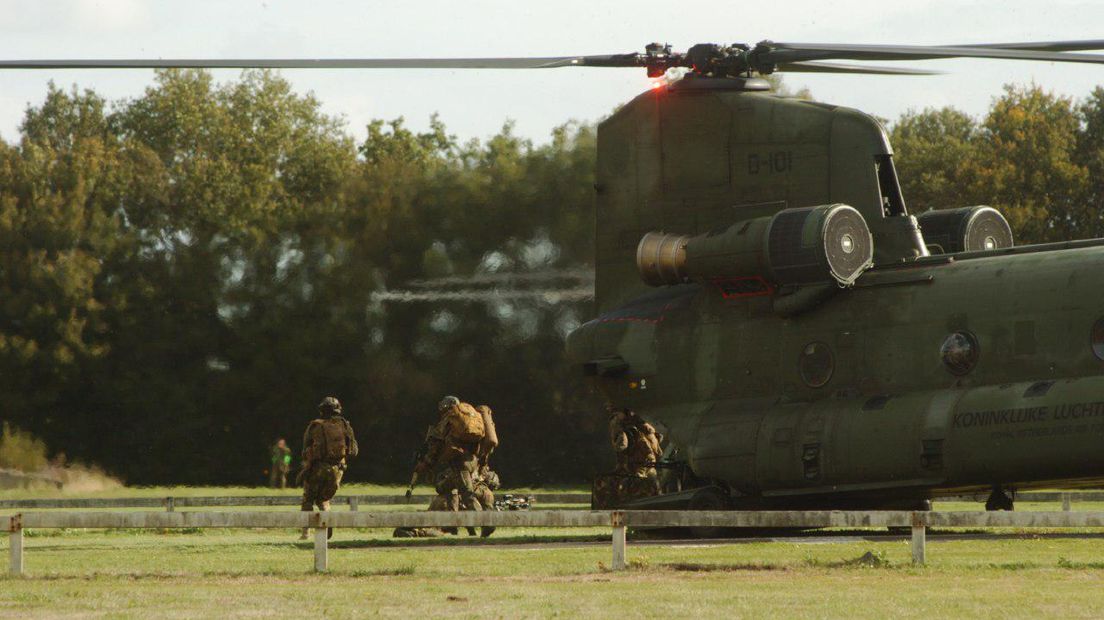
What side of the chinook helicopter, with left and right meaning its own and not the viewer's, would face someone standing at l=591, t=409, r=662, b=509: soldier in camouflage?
back

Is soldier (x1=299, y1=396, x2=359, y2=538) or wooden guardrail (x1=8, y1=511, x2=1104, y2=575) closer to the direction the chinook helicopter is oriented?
the wooden guardrail

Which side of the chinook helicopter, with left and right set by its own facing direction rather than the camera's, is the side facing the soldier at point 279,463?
back

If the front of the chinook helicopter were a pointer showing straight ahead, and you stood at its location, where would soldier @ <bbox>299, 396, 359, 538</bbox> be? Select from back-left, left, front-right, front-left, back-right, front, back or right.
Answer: back-right

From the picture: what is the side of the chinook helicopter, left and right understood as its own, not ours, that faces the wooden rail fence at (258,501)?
back

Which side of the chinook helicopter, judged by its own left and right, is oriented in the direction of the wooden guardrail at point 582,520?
right

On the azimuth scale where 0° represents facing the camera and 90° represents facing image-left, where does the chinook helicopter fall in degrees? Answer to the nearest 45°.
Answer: approximately 315°

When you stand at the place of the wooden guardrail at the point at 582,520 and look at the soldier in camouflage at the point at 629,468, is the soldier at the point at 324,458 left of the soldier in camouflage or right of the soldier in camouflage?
left
